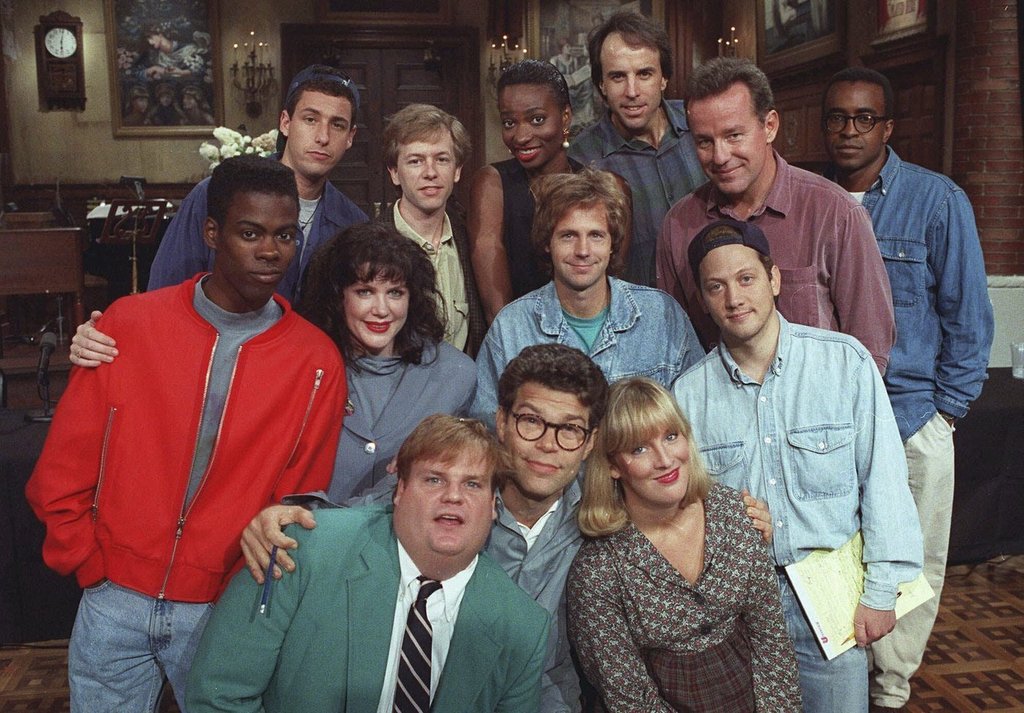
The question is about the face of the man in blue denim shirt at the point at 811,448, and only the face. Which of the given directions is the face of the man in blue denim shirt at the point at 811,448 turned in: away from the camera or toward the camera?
toward the camera

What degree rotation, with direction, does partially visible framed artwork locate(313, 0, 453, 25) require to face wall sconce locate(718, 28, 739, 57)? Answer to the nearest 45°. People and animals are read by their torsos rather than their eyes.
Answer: approximately 90° to its left

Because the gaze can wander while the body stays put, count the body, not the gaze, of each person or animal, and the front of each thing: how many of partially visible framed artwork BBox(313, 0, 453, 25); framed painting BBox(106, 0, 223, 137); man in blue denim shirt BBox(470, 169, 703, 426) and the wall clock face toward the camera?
4

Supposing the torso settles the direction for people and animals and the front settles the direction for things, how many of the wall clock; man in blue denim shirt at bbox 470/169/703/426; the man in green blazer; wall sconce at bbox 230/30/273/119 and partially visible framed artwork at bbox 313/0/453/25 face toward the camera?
5

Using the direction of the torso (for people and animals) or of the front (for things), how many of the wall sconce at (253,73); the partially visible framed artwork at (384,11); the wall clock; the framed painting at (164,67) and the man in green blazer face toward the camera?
5

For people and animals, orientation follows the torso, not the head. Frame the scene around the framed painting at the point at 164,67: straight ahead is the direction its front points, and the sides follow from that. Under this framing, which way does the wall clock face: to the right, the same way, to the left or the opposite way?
the same way

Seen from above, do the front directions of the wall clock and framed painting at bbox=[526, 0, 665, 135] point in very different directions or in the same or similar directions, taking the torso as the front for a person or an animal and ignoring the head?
same or similar directions

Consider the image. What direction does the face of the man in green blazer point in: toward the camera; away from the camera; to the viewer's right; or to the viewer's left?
toward the camera

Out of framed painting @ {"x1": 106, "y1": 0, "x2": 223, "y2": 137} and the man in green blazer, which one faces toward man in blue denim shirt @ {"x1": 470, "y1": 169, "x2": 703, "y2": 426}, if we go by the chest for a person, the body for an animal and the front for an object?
the framed painting

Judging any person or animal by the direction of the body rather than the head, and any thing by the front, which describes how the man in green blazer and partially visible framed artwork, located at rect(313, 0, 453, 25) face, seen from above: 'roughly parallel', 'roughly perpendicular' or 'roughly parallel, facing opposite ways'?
roughly parallel

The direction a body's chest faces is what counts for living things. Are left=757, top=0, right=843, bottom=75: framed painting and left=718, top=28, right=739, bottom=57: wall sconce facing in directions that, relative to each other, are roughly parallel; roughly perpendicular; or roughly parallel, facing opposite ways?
roughly parallel

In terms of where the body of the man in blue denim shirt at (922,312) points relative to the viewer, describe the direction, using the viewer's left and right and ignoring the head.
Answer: facing the viewer and to the left of the viewer

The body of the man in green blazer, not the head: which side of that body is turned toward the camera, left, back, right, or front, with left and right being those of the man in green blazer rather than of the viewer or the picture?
front

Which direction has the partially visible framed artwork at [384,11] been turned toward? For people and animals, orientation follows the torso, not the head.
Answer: toward the camera

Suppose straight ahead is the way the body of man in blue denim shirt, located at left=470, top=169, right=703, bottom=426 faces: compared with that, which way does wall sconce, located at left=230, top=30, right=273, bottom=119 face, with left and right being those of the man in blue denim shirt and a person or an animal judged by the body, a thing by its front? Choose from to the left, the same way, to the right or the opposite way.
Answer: the same way
